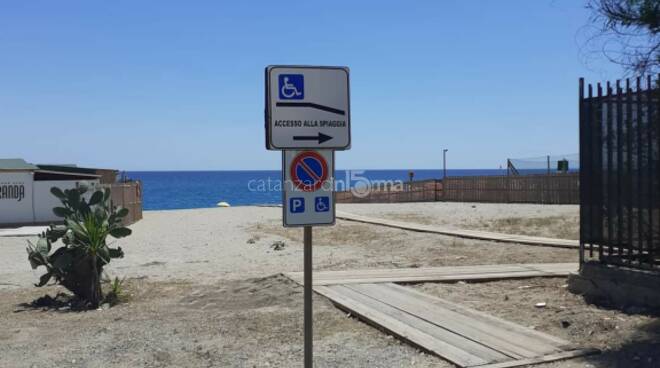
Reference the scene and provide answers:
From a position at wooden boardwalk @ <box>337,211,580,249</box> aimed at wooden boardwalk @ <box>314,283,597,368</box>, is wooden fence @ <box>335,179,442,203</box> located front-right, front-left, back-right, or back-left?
back-right

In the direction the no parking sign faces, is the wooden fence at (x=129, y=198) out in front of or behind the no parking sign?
behind

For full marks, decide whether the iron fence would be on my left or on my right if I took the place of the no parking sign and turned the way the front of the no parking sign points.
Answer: on my left

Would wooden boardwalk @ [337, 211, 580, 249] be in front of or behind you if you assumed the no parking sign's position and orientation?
behind

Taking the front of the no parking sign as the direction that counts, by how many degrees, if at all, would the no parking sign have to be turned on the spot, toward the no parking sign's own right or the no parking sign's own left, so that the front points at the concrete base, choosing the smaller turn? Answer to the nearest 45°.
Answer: approximately 135° to the no parking sign's own left

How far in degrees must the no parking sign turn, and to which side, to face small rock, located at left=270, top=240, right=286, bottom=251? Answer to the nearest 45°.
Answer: approximately 180°

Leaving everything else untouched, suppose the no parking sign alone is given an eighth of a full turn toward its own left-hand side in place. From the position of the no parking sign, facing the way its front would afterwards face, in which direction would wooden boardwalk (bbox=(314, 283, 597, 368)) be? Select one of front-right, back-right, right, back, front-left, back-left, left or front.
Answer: left

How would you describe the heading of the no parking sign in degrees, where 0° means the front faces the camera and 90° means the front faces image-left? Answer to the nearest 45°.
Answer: approximately 0°
